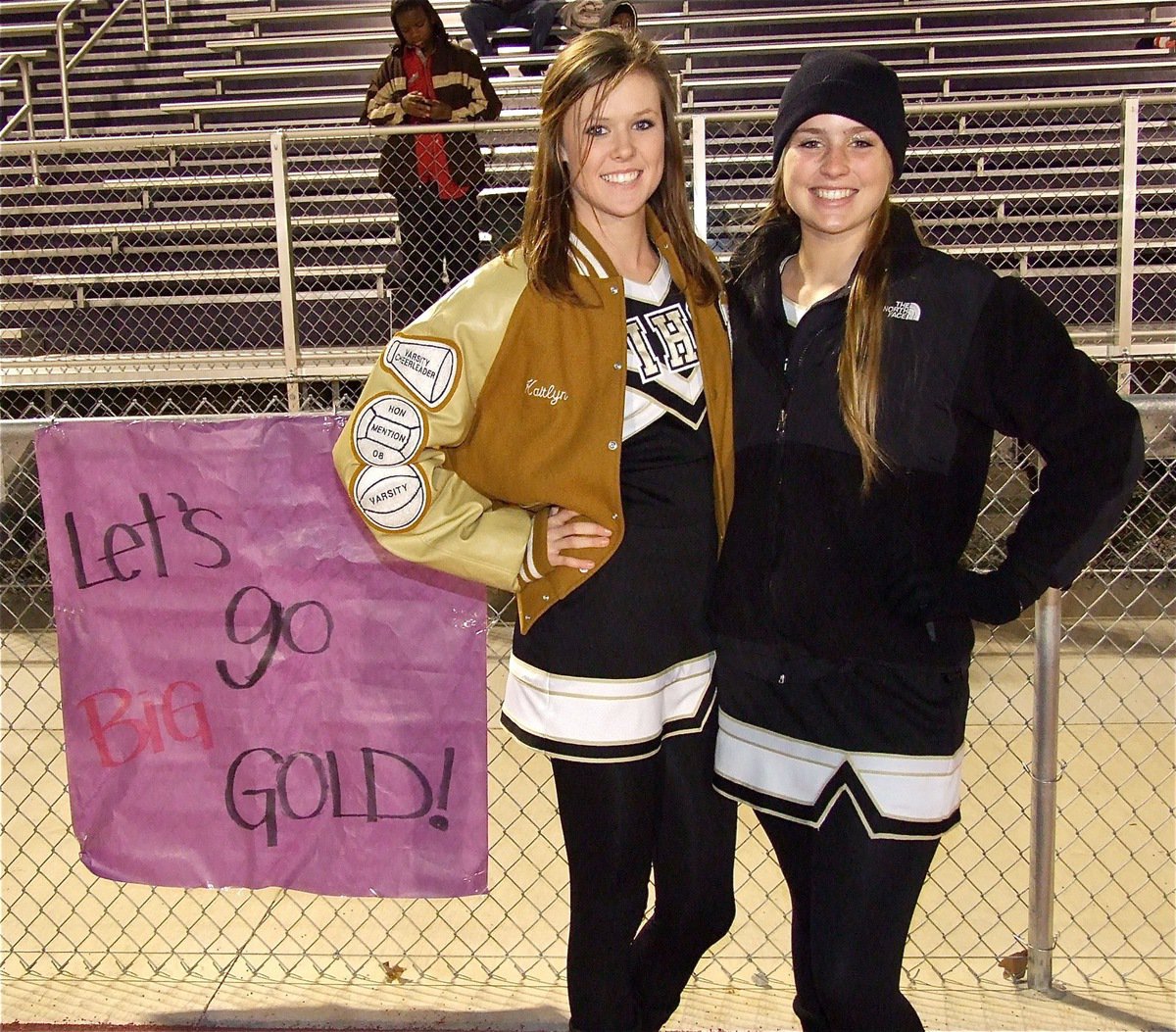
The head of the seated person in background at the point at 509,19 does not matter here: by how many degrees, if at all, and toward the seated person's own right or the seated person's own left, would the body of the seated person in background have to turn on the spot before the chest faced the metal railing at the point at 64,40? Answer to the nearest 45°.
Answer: approximately 90° to the seated person's own right

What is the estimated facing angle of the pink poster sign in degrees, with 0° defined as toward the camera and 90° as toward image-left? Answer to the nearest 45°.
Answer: approximately 0°

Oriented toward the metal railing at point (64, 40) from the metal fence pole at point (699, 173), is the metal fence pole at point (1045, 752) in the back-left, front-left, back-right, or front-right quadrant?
back-left

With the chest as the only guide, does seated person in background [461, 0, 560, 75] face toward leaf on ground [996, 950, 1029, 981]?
yes

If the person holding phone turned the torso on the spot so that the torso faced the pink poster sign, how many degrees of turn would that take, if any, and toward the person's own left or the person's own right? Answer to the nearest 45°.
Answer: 0° — they already face it
